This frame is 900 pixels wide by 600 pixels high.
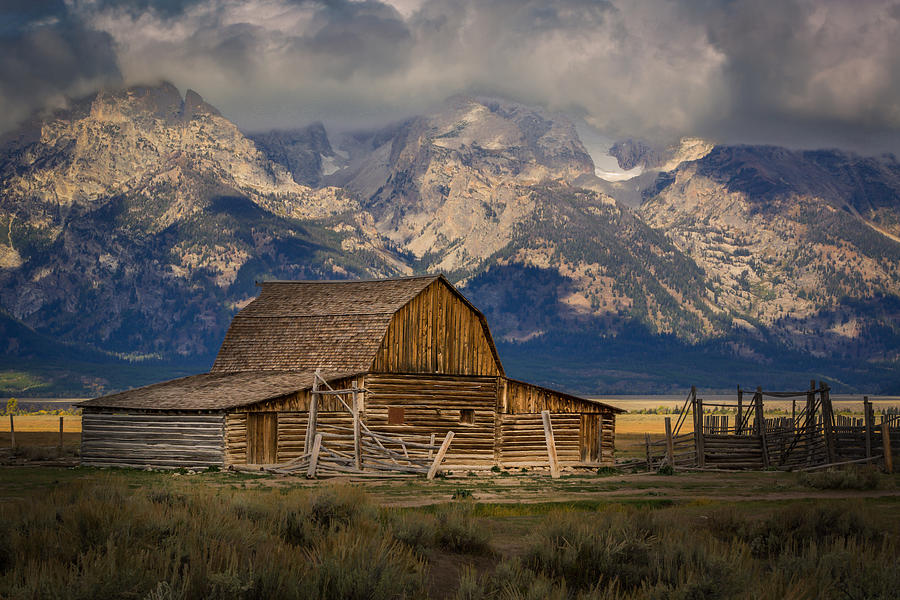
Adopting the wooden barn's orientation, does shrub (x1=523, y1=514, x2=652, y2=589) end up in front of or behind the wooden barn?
in front

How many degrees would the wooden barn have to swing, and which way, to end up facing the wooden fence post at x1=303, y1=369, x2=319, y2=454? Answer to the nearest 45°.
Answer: approximately 45° to its right

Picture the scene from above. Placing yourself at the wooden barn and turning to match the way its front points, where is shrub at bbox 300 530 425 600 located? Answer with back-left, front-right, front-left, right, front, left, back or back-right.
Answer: front-right

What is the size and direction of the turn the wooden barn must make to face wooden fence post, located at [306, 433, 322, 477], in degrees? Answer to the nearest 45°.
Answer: approximately 45° to its right

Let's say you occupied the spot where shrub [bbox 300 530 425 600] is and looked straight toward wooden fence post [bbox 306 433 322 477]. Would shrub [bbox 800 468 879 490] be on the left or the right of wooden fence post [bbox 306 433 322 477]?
right

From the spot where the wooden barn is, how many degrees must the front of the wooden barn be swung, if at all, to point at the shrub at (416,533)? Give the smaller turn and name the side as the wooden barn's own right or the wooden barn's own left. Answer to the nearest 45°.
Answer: approximately 45° to the wooden barn's own right

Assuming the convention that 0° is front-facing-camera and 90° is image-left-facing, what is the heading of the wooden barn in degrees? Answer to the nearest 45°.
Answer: approximately 315°

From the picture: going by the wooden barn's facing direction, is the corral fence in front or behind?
in front
